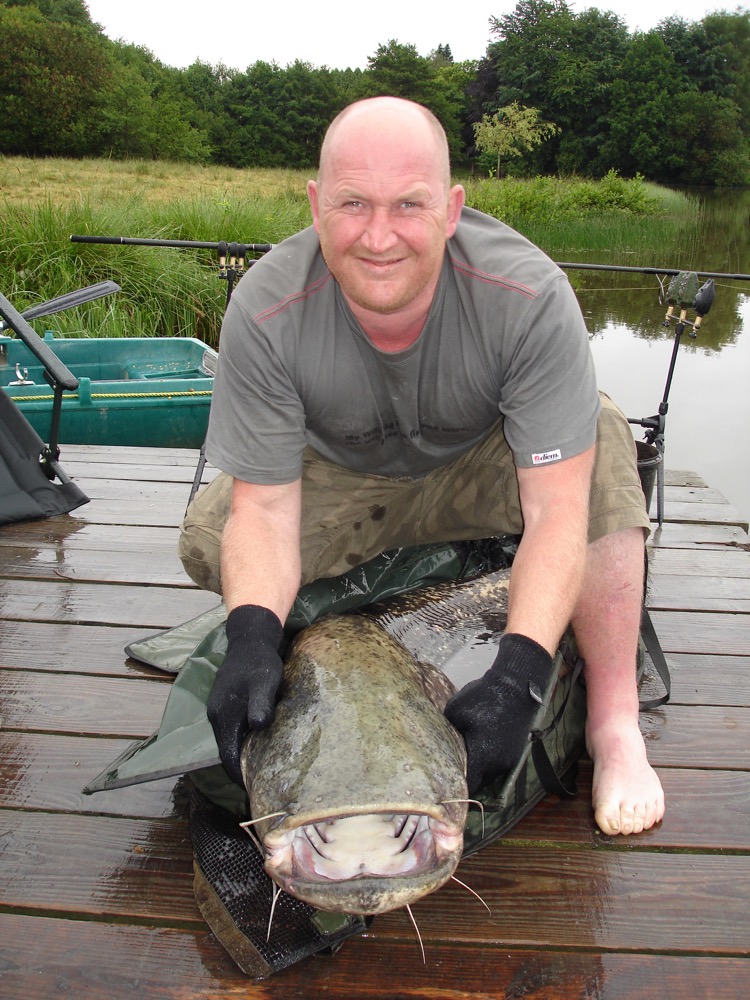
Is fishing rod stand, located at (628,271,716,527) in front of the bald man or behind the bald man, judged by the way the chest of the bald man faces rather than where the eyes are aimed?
behind

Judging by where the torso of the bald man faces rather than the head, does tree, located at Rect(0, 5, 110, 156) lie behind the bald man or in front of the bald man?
behind

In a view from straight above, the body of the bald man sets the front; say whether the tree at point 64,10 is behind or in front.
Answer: behind

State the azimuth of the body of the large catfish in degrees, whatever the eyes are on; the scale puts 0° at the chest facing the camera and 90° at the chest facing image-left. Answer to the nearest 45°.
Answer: approximately 0°

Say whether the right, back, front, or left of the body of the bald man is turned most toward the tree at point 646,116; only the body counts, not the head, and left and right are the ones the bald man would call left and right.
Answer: back

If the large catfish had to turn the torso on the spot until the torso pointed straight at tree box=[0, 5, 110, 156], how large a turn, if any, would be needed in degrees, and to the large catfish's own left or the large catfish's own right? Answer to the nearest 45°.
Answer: approximately 180°
